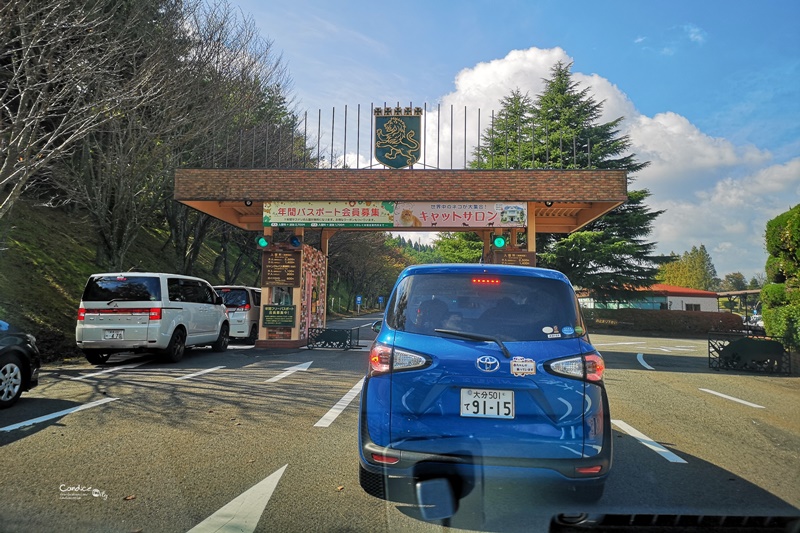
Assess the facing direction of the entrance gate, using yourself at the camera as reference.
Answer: facing the viewer

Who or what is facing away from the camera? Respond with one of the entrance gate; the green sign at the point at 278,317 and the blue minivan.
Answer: the blue minivan

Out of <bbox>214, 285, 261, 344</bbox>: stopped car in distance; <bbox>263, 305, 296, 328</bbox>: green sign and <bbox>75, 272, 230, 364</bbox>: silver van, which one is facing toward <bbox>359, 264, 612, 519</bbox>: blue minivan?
the green sign

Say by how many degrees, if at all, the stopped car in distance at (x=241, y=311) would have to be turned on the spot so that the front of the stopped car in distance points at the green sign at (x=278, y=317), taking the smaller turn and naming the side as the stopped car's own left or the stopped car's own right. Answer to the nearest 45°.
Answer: approximately 90° to the stopped car's own right

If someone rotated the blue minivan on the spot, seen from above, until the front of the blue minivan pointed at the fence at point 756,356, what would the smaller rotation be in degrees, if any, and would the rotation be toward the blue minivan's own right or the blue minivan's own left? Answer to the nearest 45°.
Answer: approximately 45° to the blue minivan's own right

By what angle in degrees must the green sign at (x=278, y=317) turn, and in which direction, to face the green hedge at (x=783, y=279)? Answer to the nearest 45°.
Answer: approximately 90° to its left

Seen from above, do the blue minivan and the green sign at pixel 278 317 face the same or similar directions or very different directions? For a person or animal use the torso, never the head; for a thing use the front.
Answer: very different directions

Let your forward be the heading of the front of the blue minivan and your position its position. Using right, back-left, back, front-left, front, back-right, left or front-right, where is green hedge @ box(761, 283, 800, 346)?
front-right

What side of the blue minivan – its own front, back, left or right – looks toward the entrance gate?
front

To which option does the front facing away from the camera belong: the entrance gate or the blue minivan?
the blue minivan

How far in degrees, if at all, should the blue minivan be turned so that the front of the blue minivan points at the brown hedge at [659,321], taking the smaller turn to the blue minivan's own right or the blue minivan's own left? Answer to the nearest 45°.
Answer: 0° — it already faces it

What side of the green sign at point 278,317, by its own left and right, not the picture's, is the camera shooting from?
front

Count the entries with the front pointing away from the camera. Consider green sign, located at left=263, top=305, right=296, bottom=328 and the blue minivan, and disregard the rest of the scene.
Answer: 1

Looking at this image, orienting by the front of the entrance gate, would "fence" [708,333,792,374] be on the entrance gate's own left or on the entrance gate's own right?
on the entrance gate's own left

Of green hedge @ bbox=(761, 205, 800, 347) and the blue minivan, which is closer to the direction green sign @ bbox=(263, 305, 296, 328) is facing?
the blue minivan

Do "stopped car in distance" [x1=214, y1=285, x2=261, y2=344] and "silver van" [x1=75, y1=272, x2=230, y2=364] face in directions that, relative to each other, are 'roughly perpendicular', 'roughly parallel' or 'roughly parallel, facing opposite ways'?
roughly parallel

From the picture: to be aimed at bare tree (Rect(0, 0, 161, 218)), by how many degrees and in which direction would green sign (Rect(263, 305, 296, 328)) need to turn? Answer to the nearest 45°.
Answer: approximately 45° to its right

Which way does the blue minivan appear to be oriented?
away from the camera

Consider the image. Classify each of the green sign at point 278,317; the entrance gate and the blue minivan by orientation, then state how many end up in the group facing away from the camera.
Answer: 1

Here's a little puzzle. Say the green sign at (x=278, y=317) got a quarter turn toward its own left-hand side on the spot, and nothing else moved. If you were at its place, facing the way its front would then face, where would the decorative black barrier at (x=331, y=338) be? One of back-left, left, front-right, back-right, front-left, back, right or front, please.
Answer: front

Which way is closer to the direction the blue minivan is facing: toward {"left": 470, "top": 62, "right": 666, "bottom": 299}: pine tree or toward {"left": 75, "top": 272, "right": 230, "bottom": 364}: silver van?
the pine tree

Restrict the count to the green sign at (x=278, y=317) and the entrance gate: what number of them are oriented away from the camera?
0

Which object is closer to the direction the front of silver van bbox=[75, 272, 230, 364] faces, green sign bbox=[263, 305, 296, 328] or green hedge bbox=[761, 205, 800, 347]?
the green sign
